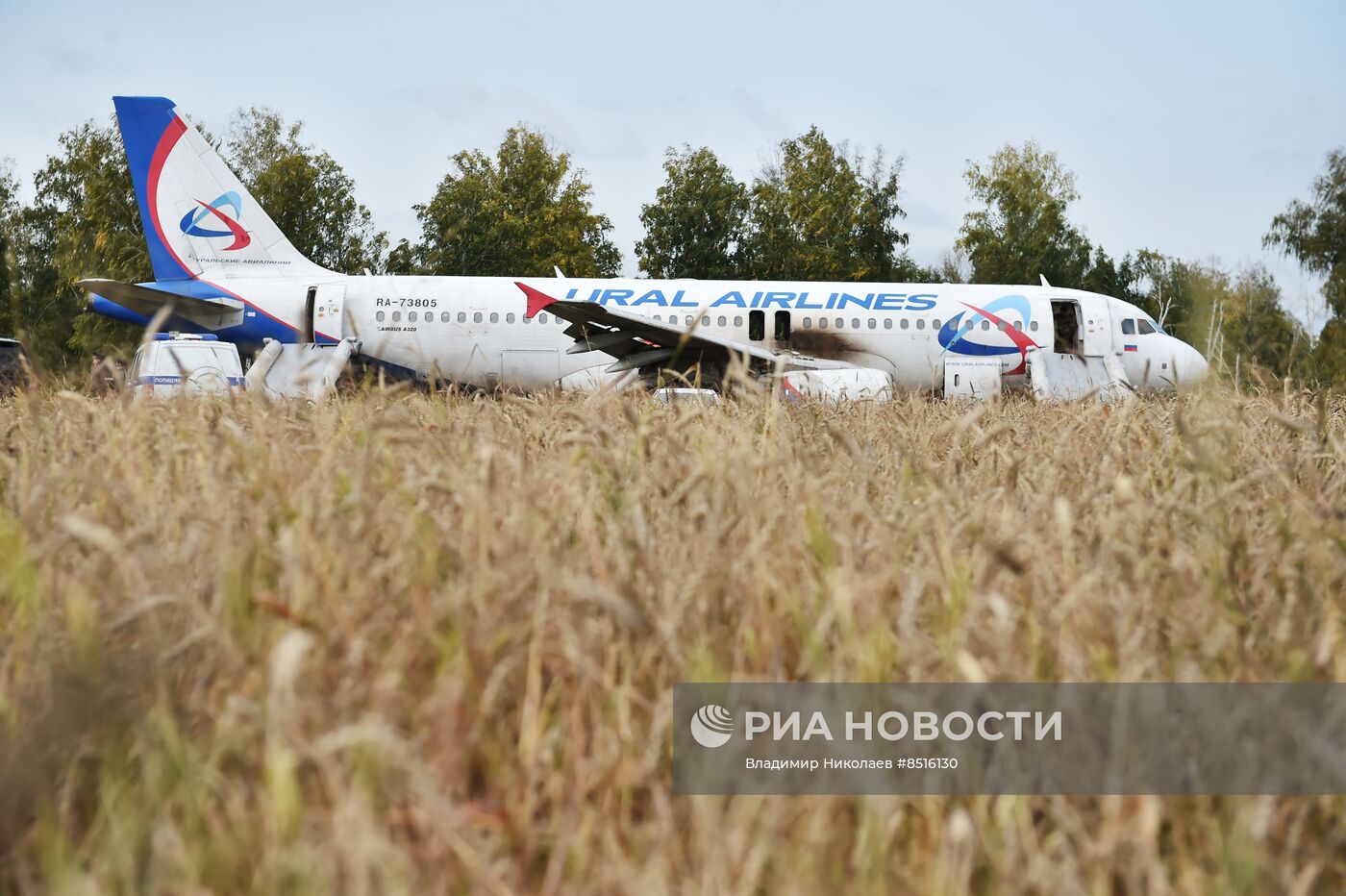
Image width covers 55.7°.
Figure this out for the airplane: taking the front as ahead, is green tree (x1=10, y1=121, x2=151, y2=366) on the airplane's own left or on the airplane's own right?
on the airplane's own left

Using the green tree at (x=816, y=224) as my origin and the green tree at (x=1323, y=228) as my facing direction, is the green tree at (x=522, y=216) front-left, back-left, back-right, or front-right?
back-right

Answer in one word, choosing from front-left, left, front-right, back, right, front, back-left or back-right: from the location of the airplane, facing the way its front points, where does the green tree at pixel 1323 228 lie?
front-left

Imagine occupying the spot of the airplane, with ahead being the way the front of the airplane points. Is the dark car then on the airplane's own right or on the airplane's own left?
on the airplane's own right

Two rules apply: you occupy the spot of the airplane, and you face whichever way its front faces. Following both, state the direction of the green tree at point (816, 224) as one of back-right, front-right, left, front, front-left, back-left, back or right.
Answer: left

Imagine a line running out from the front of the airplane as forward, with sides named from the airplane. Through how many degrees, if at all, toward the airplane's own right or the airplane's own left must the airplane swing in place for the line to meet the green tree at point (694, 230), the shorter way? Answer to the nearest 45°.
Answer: approximately 90° to the airplane's own left

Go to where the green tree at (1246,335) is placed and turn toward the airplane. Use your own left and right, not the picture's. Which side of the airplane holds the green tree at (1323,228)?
left

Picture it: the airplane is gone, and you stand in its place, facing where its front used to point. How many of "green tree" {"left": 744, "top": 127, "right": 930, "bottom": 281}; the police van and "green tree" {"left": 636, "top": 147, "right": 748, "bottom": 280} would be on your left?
2

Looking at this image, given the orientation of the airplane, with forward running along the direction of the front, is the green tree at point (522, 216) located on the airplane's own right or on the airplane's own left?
on the airplane's own left

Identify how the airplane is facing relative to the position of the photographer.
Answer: facing to the right of the viewer
